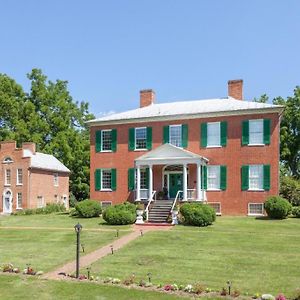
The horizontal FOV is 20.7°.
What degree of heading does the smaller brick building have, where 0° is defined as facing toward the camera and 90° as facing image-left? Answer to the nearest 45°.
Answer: approximately 45°

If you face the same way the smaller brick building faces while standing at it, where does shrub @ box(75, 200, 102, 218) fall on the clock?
The shrub is roughly at 10 o'clock from the smaller brick building.

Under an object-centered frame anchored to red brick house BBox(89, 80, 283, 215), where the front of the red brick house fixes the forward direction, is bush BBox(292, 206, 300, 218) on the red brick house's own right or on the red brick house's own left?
on the red brick house's own left

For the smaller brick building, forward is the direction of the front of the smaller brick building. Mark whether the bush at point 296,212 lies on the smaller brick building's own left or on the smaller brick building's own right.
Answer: on the smaller brick building's own left

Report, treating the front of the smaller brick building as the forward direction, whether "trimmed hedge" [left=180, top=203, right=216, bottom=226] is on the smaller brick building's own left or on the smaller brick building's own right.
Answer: on the smaller brick building's own left

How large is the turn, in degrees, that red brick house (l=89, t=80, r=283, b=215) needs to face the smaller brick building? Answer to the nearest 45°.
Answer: approximately 135° to its right

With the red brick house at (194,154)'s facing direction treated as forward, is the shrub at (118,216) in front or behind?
in front

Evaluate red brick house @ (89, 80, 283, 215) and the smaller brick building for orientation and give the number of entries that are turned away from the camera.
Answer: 0

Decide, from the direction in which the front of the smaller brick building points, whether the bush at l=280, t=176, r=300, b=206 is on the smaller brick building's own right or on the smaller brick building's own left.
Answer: on the smaller brick building's own left

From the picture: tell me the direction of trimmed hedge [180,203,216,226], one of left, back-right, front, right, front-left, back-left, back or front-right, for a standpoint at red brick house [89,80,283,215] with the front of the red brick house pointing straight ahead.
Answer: front

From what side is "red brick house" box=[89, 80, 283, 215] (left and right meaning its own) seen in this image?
front
